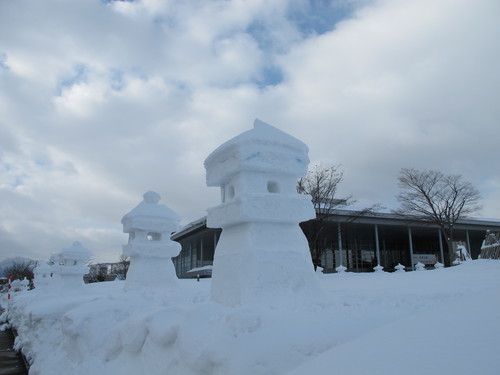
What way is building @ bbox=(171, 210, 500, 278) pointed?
toward the camera

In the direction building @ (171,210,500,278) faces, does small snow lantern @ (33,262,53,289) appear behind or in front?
in front

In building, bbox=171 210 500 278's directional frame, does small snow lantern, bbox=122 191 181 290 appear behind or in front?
in front

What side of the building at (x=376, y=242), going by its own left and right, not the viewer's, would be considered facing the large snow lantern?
front

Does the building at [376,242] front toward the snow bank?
yes

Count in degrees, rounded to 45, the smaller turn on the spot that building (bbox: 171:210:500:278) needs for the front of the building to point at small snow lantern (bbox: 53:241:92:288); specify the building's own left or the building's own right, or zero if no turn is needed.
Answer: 0° — it already faces it
